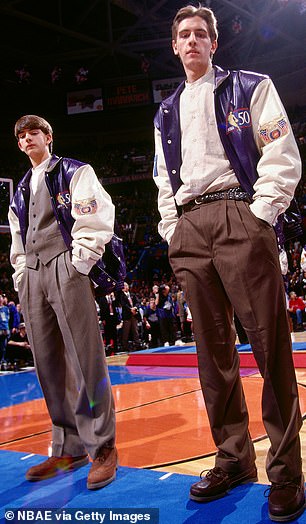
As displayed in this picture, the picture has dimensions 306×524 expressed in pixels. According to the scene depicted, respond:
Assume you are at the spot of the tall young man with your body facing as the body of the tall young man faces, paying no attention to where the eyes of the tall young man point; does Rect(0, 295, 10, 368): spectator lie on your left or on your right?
on your right

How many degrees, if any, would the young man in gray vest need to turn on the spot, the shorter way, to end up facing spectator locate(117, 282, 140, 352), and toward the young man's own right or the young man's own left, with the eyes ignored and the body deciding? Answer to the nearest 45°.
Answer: approximately 135° to the young man's own right

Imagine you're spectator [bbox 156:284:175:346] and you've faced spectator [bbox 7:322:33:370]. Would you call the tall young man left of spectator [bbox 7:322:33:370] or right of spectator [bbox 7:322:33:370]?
left

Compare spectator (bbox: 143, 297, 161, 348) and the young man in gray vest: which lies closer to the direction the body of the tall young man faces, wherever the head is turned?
the young man in gray vest

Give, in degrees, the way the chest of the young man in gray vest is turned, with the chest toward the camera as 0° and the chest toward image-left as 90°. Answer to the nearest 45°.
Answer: approximately 45°

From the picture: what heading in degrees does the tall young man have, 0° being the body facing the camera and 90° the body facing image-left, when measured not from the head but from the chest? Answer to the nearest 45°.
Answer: approximately 45°

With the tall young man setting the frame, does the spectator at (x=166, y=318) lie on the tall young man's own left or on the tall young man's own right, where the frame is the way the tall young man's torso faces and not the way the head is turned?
on the tall young man's own right

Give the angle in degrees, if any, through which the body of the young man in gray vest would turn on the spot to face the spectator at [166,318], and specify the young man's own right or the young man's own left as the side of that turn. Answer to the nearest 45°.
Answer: approximately 135° to the young man's own right

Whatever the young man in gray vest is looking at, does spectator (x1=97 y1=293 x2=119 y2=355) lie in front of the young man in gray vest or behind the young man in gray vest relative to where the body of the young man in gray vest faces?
behind
